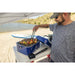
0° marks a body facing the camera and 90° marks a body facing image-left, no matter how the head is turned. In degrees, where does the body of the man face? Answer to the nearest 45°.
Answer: approximately 45°
